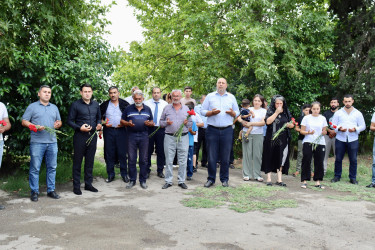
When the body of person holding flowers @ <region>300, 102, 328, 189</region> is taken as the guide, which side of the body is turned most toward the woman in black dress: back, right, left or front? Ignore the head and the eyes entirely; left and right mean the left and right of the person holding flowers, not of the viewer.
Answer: right

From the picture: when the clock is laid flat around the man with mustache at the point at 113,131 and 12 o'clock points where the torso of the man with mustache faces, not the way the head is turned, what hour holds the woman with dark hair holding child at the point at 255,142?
The woman with dark hair holding child is roughly at 9 o'clock from the man with mustache.

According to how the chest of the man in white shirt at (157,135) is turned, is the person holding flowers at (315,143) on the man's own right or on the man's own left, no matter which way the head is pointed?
on the man's own left

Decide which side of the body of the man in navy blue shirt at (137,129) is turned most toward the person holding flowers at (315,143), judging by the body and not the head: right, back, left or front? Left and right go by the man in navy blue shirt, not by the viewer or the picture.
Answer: left

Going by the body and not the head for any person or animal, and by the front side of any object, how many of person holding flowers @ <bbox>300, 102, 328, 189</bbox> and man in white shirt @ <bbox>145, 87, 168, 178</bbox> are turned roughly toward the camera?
2

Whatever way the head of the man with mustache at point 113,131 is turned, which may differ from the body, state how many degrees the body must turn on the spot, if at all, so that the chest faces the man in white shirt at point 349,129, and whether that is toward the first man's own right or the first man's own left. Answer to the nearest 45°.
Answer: approximately 90° to the first man's own left

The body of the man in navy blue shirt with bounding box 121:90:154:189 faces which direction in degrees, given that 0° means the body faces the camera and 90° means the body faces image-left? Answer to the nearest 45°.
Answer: approximately 0°
